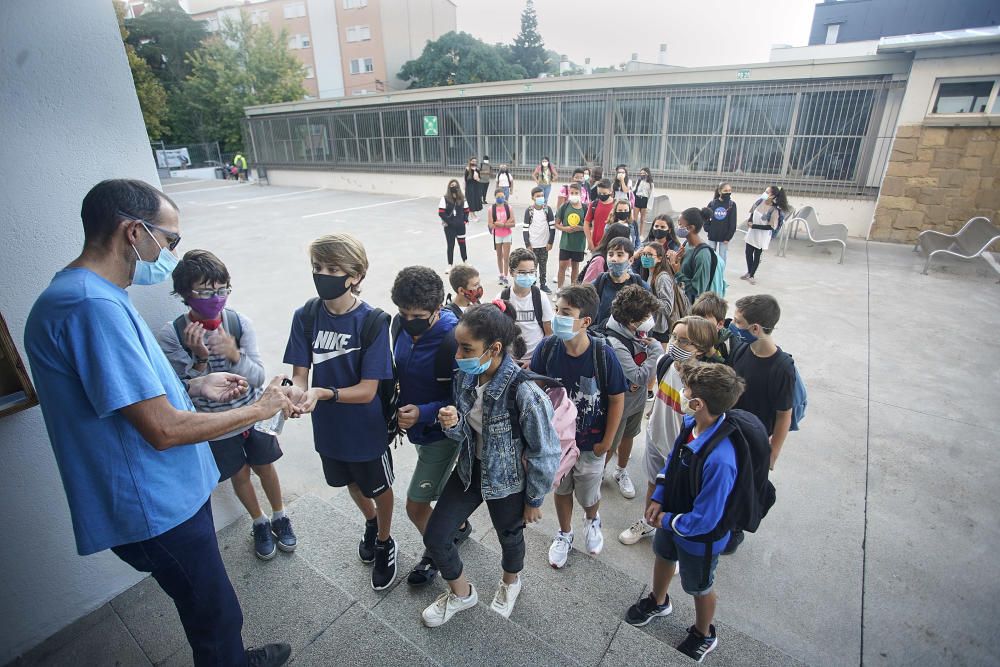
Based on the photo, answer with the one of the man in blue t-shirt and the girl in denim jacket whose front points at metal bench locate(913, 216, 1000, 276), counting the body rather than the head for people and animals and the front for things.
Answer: the man in blue t-shirt

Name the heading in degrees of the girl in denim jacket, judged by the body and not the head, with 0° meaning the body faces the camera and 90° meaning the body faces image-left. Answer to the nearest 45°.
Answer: approximately 45°

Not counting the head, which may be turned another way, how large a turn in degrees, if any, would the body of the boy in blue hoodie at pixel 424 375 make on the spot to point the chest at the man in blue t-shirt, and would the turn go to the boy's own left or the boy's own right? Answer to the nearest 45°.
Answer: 0° — they already face them

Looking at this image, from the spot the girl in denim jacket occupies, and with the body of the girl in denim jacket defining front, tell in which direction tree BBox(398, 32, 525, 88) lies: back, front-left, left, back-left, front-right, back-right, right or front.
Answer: back-right

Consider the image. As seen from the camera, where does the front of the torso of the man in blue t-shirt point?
to the viewer's right

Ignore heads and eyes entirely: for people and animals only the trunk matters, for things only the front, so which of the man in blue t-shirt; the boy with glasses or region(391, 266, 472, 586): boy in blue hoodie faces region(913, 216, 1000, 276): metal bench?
the man in blue t-shirt

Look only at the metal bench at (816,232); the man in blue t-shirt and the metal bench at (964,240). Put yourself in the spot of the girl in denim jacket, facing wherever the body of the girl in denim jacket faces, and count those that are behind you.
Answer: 2

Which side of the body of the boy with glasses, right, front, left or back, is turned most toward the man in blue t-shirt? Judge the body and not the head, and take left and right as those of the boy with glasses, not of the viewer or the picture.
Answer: front

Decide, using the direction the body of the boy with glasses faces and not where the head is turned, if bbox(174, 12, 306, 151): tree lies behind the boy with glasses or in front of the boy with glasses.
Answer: behind

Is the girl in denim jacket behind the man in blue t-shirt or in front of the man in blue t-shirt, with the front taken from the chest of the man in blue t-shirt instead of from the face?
in front

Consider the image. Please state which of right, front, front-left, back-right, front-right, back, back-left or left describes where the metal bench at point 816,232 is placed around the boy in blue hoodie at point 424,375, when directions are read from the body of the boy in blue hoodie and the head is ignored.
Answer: back

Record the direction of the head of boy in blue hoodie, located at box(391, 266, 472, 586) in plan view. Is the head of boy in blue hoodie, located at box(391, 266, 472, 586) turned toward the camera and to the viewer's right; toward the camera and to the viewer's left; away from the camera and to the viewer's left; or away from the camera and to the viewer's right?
toward the camera and to the viewer's left

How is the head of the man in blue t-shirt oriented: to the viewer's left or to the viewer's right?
to the viewer's right
